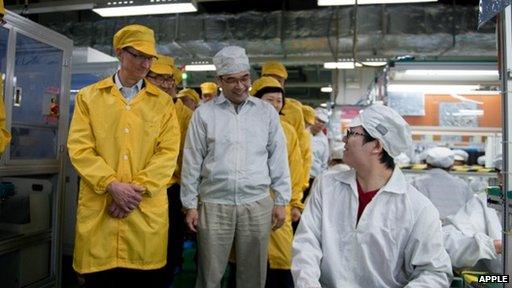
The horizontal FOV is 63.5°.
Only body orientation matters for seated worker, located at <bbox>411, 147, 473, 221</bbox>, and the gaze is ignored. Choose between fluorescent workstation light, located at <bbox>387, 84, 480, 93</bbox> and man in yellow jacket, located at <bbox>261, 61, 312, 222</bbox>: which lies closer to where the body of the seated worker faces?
the fluorescent workstation light

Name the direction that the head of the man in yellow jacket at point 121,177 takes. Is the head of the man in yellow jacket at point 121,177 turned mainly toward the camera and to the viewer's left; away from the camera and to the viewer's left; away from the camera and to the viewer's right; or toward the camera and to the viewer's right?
toward the camera and to the viewer's right

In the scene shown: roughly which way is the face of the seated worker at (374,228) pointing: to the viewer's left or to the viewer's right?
to the viewer's left

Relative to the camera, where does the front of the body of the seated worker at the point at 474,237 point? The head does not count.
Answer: to the viewer's right

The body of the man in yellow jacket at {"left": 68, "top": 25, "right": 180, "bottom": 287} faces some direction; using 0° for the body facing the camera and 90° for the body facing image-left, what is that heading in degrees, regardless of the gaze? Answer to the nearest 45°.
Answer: approximately 0°

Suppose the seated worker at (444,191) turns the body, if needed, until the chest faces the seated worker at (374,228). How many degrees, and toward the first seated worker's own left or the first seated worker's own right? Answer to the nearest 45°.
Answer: approximately 180°
